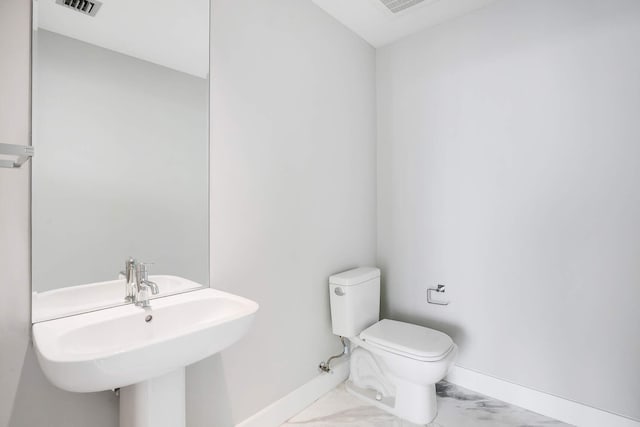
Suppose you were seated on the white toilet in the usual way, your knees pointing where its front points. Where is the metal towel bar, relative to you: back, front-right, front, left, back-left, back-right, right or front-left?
right

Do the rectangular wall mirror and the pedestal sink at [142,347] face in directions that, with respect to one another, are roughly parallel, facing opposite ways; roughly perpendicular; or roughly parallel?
roughly parallel

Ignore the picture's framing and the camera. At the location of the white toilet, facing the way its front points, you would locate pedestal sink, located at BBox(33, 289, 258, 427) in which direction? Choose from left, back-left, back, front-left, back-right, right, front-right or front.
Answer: right

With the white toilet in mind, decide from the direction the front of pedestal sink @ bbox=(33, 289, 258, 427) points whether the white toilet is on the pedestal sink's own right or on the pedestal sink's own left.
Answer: on the pedestal sink's own left

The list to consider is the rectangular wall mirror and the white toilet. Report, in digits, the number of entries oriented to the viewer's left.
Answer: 0

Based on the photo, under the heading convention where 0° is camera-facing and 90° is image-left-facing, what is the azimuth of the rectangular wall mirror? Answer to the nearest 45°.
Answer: approximately 315°

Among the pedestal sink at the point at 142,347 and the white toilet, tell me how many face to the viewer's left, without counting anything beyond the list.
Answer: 0

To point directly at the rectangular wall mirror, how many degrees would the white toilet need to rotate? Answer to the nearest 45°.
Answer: approximately 90° to its right

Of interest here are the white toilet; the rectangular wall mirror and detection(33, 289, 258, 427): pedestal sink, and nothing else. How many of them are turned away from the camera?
0

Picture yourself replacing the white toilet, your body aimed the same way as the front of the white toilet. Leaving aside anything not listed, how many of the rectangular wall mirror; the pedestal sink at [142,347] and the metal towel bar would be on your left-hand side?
0

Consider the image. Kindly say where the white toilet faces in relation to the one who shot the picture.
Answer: facing the viewer and to the right of the viewer
